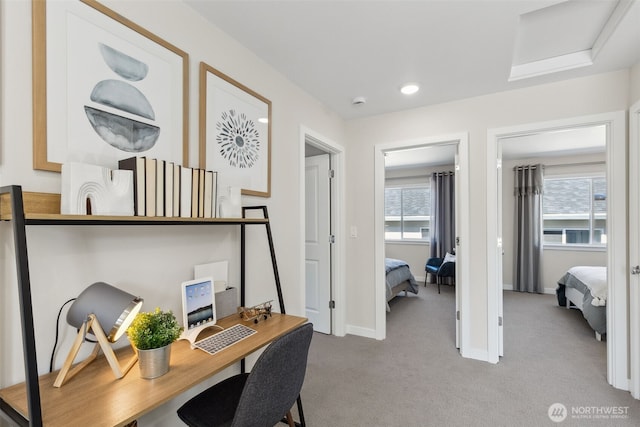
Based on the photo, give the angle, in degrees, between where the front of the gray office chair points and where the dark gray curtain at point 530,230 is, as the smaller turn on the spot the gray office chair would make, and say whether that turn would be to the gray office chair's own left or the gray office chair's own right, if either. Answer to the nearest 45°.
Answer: approximately 90° to the gray office chair's own right

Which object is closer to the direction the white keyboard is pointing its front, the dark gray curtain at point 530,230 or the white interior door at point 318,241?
the dark gray curtain

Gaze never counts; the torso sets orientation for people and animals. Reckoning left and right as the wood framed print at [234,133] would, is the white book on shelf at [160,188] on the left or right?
on its right

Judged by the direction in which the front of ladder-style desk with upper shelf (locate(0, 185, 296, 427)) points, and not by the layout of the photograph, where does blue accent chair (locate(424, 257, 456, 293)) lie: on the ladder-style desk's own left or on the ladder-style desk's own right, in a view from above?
on the ladder-style desk's own left

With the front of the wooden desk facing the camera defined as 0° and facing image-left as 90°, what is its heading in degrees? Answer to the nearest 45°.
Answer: approximately 315°

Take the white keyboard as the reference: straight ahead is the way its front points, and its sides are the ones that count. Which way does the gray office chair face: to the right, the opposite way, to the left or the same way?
the opposite way

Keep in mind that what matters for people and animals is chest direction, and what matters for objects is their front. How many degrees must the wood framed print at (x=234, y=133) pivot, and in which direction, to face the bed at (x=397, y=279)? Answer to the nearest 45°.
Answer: approximately 90° to its left
